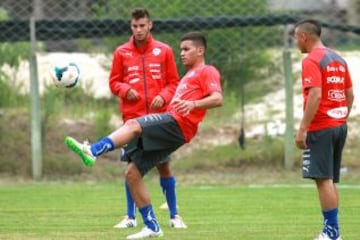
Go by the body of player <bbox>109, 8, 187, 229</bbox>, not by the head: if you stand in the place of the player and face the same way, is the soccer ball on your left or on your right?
on your right

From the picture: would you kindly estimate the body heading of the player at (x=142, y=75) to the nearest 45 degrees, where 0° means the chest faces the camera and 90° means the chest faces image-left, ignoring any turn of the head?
approximately 0°

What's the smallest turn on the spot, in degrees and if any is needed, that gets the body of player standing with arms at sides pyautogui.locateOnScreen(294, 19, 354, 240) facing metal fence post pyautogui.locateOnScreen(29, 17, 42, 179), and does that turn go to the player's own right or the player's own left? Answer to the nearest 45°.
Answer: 0° — they already face it

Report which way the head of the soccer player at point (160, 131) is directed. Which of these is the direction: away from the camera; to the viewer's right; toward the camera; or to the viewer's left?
to the viewer's left

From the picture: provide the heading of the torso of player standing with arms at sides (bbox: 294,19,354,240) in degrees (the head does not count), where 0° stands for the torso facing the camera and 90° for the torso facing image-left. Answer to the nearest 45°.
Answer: approximately 135°

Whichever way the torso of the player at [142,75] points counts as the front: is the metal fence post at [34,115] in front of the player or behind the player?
behind

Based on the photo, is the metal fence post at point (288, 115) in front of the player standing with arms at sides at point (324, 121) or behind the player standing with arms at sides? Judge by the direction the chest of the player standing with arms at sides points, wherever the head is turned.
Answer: in front

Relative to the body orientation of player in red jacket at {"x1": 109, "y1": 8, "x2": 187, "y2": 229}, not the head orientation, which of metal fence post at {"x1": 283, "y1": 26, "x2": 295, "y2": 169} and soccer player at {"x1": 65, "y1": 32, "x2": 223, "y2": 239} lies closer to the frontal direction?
the soccer player

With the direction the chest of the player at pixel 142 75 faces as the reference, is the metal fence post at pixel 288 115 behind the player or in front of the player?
behind

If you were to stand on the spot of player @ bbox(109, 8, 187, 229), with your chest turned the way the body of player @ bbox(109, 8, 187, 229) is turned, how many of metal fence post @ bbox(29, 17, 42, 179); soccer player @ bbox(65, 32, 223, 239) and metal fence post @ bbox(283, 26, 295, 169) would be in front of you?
1
